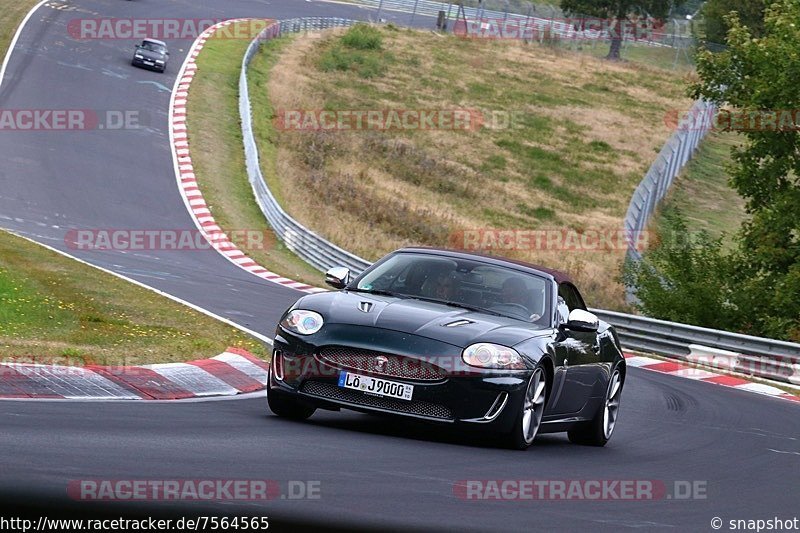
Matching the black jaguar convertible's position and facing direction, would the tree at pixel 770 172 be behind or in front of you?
behind

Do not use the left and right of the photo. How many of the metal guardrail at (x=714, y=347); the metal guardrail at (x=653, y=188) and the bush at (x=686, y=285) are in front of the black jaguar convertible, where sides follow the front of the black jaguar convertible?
0

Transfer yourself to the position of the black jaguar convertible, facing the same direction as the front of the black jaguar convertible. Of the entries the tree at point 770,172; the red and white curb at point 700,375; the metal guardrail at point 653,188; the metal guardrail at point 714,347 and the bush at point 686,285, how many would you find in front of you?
0

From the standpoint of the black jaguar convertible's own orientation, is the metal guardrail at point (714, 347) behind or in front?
behind

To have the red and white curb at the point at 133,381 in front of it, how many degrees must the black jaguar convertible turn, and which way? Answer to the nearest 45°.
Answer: approximately 45° to its right

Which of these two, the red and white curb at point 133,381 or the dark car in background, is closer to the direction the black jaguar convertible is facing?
the red and white curb

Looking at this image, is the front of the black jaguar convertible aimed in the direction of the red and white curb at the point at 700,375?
no

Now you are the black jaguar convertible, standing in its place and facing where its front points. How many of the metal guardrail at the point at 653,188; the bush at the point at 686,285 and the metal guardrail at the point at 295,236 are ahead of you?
0

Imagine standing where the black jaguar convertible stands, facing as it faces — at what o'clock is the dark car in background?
The dark car in background is roughly at 4 o'clock from the black jaguar convertible.

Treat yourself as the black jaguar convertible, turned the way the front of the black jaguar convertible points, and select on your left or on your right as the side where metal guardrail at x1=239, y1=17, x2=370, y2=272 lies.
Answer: on your right

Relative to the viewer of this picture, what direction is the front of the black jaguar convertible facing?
facing the viewer and to the left of the viewer

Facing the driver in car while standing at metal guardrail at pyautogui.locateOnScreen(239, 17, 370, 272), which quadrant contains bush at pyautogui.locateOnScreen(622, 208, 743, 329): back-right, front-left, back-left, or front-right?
front-left

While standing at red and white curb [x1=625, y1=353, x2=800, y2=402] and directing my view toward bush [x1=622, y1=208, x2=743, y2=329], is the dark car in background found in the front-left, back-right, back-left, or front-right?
front-left

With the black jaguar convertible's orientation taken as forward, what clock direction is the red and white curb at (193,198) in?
The red and white curb is roughly at 4 o'clock from the black jaguar convertible.

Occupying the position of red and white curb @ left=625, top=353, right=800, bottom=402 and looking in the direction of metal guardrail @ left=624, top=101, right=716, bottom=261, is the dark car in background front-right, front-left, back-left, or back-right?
front-left

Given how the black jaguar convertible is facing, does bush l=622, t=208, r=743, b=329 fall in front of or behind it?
behind
